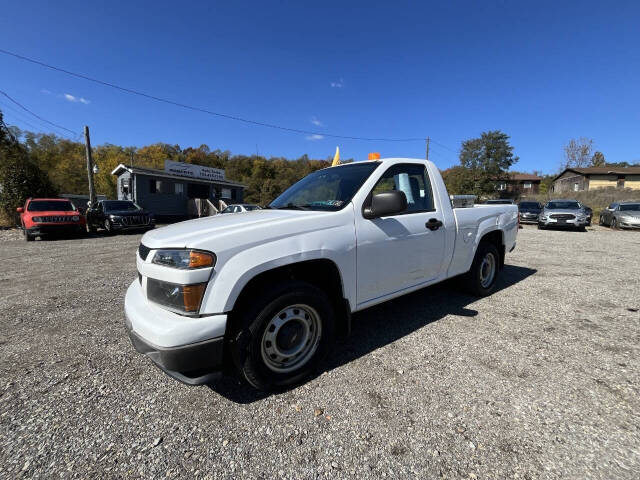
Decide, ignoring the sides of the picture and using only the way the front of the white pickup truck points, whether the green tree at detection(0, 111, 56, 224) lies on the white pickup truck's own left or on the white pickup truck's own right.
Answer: on the white pickup truck's own right

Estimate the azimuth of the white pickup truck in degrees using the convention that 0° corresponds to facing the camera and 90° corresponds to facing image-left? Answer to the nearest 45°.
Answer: approximately 45°

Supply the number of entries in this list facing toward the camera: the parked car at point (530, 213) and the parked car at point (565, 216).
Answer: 2

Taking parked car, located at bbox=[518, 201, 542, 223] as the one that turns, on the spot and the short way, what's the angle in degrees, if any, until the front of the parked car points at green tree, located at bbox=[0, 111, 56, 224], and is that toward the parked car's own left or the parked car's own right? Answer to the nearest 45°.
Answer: approximately 45° to the parked car's own right

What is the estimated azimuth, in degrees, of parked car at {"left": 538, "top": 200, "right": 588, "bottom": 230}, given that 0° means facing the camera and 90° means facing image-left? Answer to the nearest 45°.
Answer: approximately 0°

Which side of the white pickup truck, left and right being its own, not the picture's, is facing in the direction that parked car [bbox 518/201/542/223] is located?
back

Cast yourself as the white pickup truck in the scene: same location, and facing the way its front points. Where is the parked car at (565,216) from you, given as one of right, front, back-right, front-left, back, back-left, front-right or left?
back

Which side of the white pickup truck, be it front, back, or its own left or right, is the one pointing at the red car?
right

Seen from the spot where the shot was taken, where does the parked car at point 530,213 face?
facing the viewer
